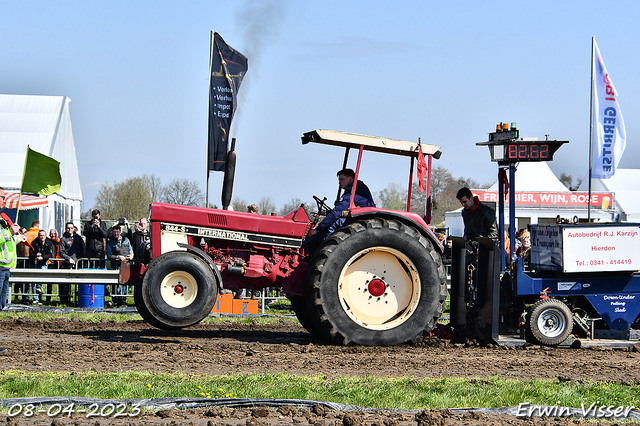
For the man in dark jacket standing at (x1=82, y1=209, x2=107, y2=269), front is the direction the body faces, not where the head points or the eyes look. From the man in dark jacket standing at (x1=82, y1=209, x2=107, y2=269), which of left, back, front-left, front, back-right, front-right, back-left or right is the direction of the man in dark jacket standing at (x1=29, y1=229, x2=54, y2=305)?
right

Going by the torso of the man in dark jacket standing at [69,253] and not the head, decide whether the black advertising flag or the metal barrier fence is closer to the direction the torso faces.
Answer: the metal barrier fence

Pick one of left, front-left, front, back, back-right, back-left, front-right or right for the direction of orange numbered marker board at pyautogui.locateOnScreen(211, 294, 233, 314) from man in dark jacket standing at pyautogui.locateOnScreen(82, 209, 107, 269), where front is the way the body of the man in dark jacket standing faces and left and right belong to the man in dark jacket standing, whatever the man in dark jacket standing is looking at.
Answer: front-left

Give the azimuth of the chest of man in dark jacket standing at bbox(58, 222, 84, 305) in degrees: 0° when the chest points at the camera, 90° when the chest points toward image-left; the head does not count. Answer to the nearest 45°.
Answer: approximately 0°

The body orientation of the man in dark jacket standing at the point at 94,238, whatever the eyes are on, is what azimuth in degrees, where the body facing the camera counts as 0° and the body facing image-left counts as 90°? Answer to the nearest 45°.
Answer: approximately 0°

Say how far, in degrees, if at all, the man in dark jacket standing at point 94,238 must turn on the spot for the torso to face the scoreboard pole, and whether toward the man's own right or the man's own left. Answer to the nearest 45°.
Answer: approximately 45° to the man's own left

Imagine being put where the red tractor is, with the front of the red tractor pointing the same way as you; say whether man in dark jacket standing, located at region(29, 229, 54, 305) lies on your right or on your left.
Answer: on your right

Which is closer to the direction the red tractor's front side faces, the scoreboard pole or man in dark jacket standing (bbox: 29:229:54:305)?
the man in dark jacket standing

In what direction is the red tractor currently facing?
to the viewer's left

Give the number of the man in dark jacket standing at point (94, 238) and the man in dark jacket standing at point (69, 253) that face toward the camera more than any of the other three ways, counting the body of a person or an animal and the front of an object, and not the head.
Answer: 2

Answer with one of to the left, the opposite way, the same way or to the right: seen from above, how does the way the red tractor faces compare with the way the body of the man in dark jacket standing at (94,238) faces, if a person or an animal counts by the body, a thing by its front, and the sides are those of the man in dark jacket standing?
to the right

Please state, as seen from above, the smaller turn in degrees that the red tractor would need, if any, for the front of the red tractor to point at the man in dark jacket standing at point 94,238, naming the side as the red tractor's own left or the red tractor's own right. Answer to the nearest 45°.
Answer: approximately 45° to the red tractor's own right

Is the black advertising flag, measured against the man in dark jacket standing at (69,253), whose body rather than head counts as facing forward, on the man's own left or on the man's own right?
on the man's own left
